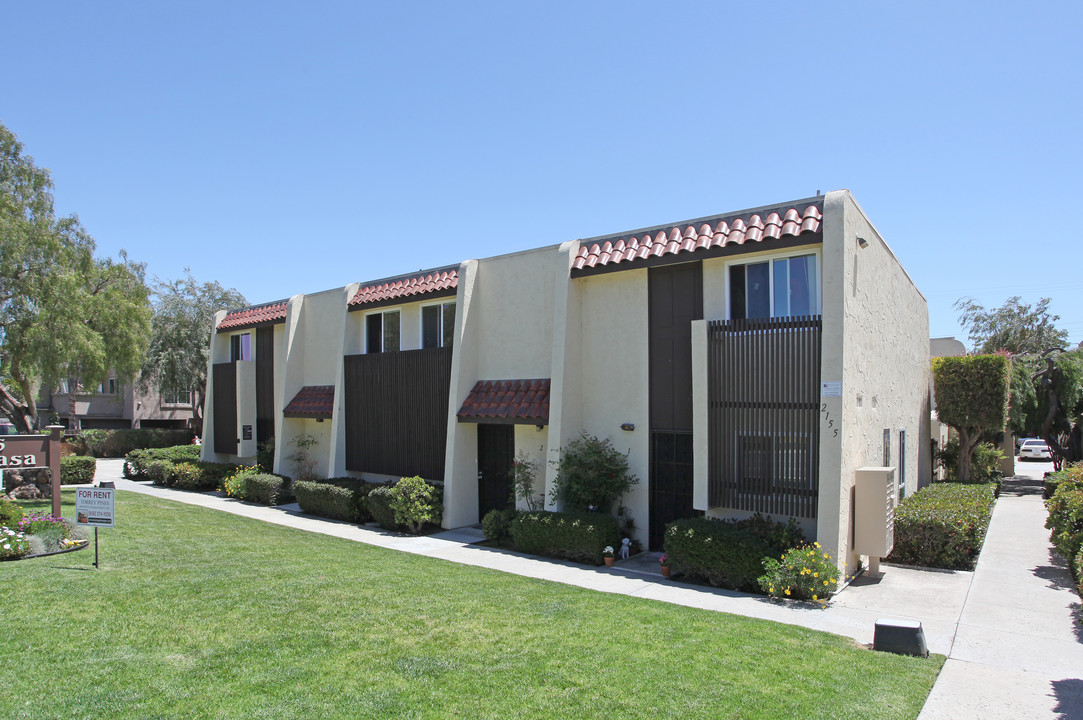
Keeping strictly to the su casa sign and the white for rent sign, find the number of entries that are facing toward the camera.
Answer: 2

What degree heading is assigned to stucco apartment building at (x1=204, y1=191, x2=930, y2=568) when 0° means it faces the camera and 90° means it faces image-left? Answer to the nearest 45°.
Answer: approximately 45°

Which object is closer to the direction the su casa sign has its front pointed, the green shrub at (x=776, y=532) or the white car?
the green shrub

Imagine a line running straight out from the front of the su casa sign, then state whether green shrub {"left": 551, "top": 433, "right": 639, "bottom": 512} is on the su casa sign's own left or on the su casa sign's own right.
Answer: on the su casa sign's own left
